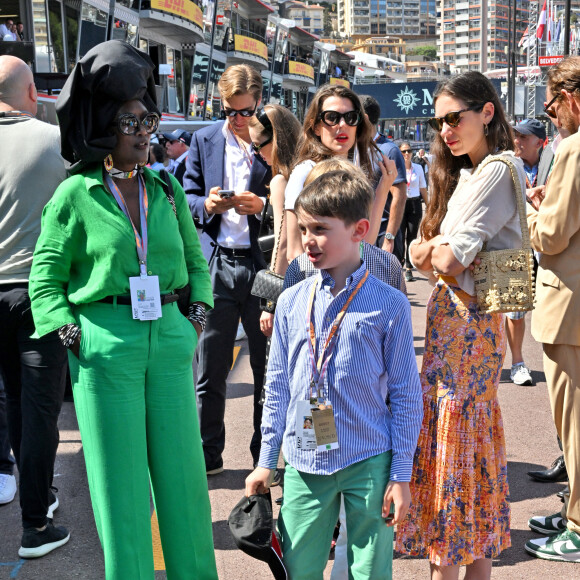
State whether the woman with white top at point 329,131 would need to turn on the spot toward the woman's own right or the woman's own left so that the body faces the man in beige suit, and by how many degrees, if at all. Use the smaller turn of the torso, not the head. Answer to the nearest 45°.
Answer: approximately 90° to the woman's own left

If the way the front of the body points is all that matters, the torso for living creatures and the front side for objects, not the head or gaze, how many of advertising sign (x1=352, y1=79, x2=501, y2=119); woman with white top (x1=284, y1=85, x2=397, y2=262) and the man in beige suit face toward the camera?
2

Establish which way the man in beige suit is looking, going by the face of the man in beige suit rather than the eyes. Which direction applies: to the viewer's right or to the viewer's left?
to the viewer's left

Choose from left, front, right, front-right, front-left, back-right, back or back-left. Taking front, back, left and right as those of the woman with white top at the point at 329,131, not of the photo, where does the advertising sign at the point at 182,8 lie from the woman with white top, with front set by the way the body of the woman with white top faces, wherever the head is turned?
back

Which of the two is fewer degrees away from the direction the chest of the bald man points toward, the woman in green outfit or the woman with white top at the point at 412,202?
the woman with white top

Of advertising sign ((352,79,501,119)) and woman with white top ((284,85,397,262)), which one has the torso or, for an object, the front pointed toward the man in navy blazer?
the advertising sign

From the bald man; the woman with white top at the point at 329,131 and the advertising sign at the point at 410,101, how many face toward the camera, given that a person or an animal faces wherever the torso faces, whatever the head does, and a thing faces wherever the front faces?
2

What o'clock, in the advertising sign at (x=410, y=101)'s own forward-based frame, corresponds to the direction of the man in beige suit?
The man in beige suit is roughly at 12 o'clock from the advertising sign.

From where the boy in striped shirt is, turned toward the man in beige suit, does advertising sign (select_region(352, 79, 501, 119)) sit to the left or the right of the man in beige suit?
left

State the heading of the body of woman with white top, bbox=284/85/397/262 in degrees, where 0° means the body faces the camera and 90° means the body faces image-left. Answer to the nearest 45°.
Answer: approximately 0°

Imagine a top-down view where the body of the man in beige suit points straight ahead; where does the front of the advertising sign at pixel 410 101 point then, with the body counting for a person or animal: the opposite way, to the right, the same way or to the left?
to the left

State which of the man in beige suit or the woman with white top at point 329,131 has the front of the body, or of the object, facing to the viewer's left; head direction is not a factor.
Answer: the man in beige suit

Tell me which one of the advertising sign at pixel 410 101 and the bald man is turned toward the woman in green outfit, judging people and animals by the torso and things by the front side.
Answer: the advertising sign
